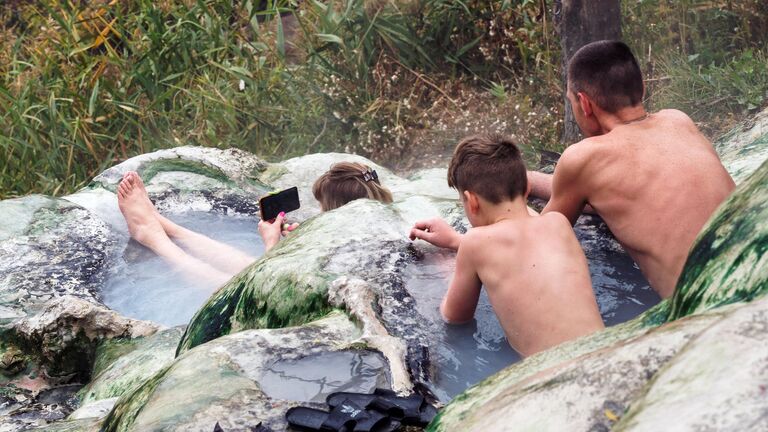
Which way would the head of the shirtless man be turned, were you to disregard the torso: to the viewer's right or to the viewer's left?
to the viewer's left

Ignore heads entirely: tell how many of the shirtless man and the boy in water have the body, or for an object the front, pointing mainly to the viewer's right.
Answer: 0

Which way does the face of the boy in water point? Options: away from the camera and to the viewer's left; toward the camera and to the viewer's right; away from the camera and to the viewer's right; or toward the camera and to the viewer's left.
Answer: away from the camera and to the viewer's left

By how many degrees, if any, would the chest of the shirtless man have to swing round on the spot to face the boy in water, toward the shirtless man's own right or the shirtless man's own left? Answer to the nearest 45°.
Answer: approximately 90° to the shirtless man's own left

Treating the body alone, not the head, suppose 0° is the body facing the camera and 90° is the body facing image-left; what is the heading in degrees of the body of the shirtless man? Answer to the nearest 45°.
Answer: approximately 135°

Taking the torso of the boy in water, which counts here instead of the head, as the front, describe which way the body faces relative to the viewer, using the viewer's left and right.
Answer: facing away from the viewer and to the left of the viewer

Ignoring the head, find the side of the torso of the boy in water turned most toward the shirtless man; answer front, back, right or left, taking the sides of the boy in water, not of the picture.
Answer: right
